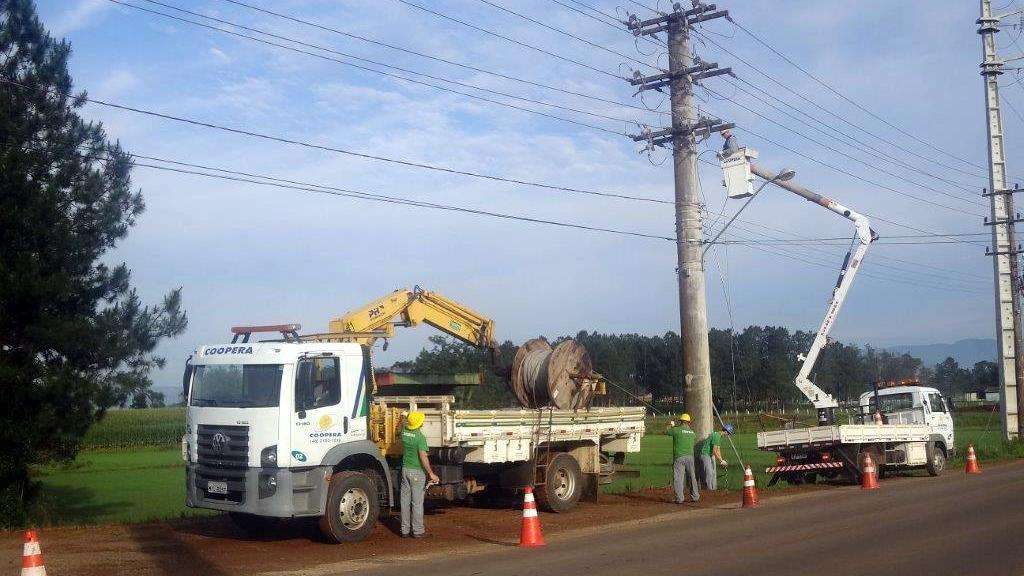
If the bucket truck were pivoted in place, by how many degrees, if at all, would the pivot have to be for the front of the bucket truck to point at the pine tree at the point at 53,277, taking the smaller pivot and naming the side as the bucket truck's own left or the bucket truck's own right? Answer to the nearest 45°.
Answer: approximately 180°

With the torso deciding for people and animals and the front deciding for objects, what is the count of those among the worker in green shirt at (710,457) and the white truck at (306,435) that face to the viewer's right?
1

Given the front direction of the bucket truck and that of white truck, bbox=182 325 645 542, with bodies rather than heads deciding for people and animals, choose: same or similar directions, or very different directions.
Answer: very different directions

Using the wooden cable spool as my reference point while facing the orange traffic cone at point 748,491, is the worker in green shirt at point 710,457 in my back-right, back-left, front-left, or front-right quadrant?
front-left

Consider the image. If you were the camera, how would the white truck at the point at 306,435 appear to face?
facing the viewer and to the left of the viewer

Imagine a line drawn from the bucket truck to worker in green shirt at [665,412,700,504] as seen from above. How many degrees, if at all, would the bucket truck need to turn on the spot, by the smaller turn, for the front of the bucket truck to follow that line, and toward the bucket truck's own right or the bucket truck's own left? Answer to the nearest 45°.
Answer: approximately 135° to the bucket truck's own right

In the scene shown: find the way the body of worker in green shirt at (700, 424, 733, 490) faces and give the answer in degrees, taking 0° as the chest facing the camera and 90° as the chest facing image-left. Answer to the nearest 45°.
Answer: approximately 270°

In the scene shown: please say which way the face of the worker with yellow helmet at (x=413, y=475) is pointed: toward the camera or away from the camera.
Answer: away from the camera

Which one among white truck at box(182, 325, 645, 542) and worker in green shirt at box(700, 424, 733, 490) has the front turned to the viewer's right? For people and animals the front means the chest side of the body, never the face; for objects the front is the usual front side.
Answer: the worker in green shirt

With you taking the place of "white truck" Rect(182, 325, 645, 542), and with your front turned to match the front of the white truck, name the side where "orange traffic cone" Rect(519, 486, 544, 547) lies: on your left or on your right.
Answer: on your left

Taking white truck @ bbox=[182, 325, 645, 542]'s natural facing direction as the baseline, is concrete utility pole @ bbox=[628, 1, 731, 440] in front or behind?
behind
